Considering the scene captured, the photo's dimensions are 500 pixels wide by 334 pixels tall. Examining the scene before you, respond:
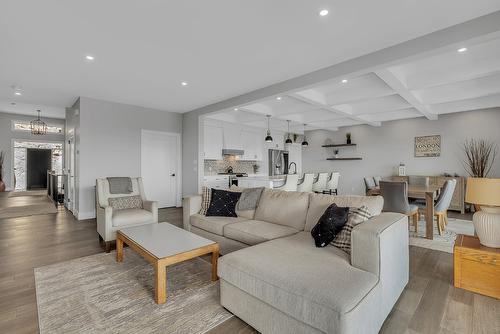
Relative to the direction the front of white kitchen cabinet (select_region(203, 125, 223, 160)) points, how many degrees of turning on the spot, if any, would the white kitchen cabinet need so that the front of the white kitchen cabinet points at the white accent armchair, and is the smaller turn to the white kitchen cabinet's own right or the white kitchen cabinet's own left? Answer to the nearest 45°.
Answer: approximately 90° to the white kitchen cabinet's own right

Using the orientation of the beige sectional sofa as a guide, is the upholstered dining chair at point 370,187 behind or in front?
behind

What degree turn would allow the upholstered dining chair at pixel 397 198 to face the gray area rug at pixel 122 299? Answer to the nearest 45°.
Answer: approximately 180°

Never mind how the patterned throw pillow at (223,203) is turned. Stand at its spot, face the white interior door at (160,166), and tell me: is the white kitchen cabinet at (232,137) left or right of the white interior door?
right

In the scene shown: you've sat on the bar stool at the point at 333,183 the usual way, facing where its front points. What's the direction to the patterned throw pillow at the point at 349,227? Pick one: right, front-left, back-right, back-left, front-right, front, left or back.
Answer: back-left

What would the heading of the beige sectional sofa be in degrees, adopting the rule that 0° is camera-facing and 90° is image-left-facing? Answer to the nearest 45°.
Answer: approximately 45°

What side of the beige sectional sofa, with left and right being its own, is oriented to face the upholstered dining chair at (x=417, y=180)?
back

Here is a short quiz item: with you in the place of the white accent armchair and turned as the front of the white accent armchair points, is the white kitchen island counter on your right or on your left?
on your left

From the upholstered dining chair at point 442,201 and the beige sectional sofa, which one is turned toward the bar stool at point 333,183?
the upholstered dining chair
